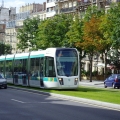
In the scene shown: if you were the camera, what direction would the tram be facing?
facing the viewer and to the right of the viewer
